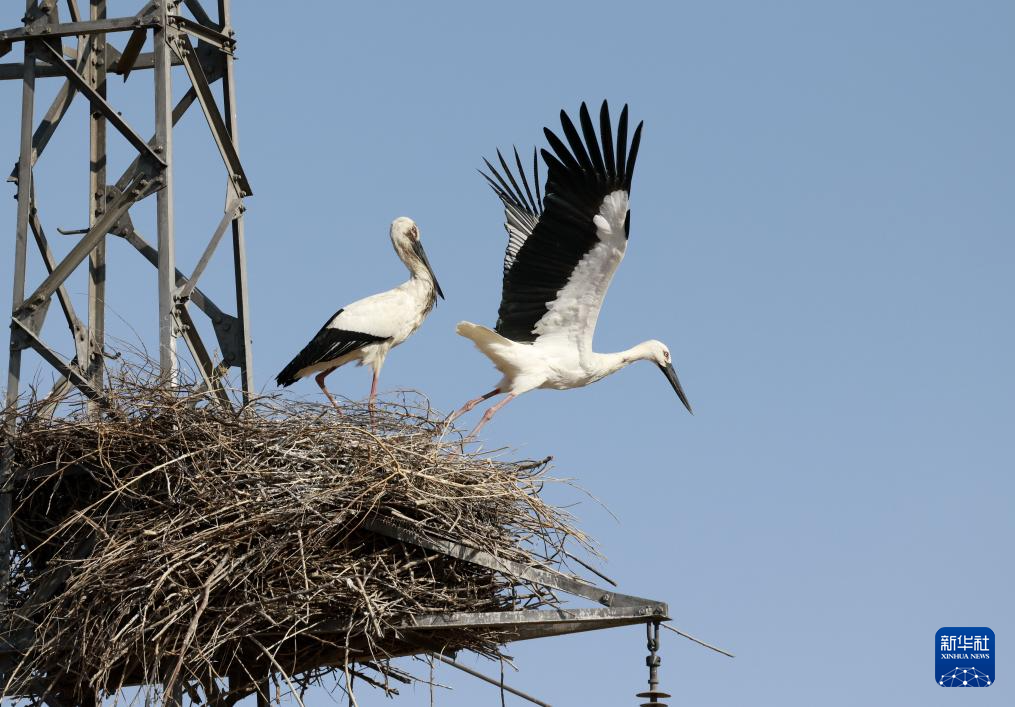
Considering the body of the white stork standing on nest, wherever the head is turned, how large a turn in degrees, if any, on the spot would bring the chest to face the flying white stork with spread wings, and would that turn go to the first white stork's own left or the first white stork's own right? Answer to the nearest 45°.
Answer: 0° — it already faces it

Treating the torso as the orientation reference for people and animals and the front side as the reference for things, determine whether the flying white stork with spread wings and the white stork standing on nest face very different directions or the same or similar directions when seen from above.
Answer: same or similar directions

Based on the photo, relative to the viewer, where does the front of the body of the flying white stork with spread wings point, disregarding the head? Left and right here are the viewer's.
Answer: facing to the right of the viewer

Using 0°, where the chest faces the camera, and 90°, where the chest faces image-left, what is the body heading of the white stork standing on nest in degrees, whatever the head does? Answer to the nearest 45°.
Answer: approximately 270°

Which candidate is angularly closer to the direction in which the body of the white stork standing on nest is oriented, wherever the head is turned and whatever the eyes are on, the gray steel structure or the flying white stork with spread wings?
the flying white stork with spread wings

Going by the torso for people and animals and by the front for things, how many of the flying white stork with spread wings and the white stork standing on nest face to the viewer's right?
2

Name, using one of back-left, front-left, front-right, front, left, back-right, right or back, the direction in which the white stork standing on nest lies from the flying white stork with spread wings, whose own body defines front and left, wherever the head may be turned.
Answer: back
